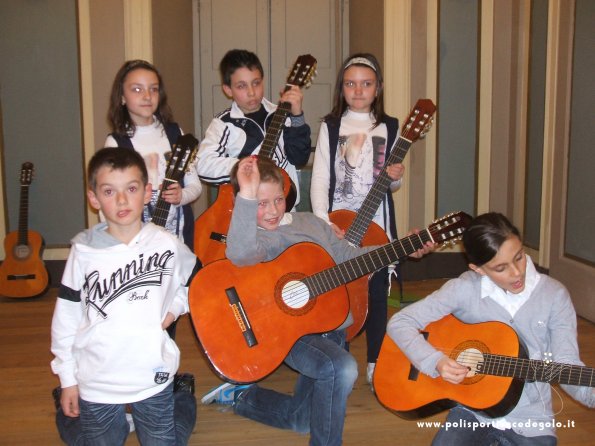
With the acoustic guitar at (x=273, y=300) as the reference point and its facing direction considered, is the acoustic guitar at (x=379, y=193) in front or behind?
behind

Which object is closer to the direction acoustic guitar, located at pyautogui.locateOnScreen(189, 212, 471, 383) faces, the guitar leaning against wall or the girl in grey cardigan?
the girl in grey cardigan

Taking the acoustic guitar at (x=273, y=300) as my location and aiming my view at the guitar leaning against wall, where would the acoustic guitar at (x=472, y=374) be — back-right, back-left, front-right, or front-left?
back-right

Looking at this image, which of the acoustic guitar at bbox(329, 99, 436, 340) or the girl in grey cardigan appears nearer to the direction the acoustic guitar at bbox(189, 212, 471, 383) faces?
the girl in grey cardigan

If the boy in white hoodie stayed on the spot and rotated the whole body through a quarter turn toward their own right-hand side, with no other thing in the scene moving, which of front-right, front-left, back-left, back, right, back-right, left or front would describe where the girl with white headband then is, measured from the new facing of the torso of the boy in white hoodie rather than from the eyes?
back-right

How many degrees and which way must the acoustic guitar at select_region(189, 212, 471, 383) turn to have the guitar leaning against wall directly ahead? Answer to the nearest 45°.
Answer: approximately 135° to its right

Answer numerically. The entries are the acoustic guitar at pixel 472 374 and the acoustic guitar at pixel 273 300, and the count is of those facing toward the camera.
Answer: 2

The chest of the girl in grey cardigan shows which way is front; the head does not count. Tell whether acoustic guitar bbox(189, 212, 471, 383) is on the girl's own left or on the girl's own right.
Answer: on the girl's own right

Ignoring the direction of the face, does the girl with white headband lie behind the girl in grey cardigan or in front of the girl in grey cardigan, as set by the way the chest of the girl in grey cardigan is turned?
behind
